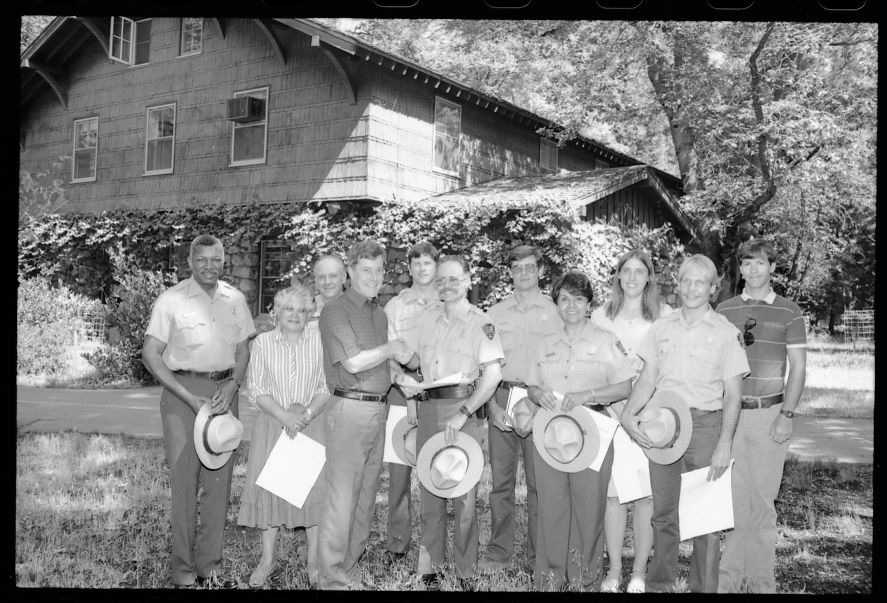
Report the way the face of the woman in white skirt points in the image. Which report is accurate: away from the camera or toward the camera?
toward the camera

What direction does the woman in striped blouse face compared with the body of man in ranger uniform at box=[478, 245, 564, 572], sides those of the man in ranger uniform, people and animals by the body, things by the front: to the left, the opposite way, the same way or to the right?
the same way

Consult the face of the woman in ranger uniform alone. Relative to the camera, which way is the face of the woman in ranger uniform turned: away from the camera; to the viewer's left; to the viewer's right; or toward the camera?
toward the camera

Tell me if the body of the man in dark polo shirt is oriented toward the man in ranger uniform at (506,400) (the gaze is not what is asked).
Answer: no

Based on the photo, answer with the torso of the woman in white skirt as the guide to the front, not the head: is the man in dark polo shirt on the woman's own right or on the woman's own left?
on the woman's own right

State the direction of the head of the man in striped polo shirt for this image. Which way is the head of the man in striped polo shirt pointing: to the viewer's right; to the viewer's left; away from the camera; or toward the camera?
toward the camera

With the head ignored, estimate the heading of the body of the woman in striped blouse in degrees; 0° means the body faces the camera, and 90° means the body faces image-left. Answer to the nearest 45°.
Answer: approximately 0°

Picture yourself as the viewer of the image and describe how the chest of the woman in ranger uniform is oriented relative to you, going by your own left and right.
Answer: facing the viewer

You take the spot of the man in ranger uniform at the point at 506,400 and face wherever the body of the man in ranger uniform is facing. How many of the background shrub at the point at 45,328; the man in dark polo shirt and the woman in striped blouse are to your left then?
0

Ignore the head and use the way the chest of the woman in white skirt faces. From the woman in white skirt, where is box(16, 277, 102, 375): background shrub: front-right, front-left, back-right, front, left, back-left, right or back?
back-right

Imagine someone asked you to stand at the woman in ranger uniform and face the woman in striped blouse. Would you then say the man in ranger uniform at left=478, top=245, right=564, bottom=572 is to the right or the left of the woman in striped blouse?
right

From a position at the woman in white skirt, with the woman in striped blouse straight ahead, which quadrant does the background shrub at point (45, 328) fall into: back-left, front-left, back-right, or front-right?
front-right

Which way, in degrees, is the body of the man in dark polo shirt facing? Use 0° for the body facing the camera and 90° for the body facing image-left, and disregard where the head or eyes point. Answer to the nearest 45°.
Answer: approximately 315°

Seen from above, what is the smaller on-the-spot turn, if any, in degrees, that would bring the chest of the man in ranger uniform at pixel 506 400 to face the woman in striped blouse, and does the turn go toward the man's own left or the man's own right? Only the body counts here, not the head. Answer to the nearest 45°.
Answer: approximately 45° to the man's own right

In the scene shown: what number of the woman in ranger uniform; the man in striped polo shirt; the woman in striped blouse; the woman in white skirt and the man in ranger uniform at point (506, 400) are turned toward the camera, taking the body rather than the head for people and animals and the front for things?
5

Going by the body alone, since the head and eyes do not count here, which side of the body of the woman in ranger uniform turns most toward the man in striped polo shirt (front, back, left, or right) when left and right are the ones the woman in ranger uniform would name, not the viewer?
left

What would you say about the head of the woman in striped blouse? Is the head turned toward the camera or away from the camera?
toward the camera
